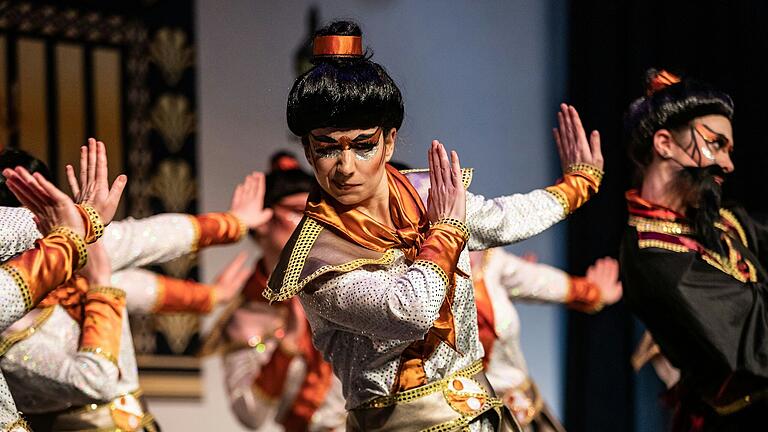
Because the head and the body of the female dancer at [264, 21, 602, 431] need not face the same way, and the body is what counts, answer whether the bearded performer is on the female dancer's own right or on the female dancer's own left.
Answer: on the female dancer's own left

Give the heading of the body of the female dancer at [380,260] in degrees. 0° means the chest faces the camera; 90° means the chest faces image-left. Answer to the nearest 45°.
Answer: approximately 315°
